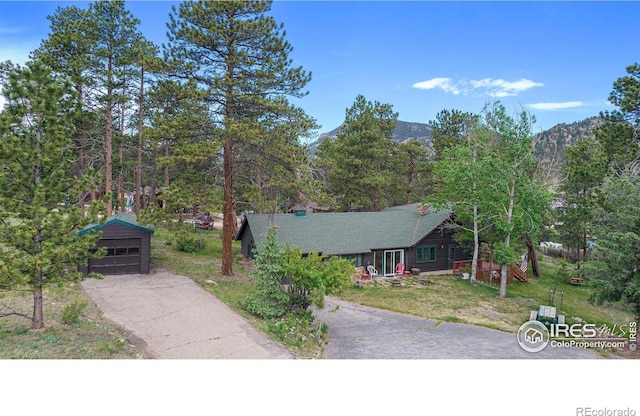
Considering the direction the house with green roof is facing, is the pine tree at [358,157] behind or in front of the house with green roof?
behind

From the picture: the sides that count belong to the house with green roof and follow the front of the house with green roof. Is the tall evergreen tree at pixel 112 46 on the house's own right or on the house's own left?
on the house's own right

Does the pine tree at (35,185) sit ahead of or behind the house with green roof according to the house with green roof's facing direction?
ahead

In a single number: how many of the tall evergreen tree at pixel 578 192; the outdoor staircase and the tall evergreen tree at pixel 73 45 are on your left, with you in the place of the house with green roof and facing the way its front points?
2

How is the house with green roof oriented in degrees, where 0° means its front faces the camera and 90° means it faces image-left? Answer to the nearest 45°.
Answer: approximately 0°

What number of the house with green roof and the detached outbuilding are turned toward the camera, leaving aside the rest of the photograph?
2

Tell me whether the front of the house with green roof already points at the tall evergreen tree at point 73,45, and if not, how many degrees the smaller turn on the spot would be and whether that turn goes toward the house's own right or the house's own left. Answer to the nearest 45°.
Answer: approximately 90° to the house's own right

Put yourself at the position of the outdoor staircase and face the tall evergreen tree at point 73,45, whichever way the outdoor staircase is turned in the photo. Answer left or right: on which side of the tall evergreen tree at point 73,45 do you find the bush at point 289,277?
left
